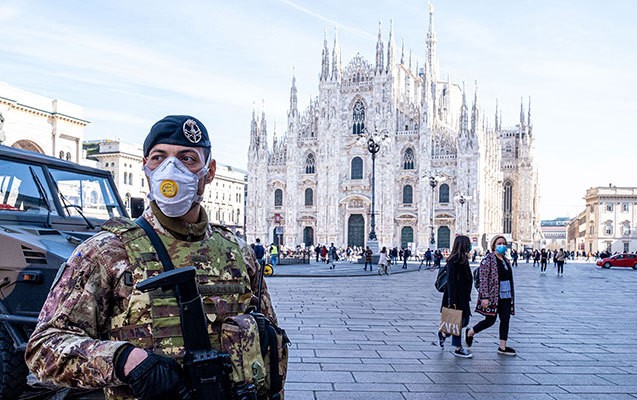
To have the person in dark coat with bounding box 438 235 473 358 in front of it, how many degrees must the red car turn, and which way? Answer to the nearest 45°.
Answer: approximately 90° to its left

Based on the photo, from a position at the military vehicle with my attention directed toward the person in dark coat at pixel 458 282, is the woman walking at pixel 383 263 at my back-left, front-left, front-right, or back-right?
front-left

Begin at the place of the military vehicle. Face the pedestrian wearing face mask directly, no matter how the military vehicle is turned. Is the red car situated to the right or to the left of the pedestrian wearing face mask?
left

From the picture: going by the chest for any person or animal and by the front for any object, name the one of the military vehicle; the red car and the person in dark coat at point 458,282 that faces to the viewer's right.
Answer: the person in dark coat

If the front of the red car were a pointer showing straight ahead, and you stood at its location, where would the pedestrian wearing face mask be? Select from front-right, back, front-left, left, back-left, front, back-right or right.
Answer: left

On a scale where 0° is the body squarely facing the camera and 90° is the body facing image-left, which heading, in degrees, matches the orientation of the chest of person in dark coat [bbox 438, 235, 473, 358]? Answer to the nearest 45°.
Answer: approximately 270°

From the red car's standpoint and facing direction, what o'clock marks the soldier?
The soldier is roughly at 9 o'clock from the red car.

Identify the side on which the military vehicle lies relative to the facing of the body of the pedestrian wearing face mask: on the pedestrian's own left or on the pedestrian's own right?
on the pedestrian's own right

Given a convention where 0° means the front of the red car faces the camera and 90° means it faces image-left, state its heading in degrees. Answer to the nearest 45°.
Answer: approximately 90°
